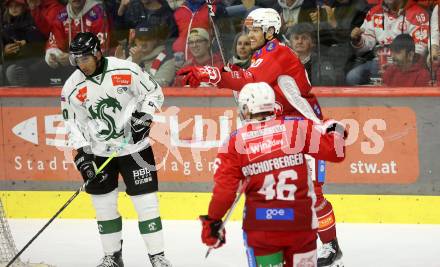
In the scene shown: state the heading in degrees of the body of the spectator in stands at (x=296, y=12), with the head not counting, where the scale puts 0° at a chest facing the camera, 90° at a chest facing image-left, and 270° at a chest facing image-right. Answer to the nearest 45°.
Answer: approximately 0°

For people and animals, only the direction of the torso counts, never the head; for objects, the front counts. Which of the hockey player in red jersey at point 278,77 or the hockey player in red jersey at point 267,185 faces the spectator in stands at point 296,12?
the hockey player in red jersey at point 267,185

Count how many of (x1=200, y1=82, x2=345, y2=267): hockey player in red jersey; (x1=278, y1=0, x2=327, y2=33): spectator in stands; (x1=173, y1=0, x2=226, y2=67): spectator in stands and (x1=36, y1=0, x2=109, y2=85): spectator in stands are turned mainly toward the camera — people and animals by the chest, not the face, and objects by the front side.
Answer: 3

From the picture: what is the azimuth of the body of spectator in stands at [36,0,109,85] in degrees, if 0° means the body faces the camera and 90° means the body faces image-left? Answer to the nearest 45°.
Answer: approximately 0°

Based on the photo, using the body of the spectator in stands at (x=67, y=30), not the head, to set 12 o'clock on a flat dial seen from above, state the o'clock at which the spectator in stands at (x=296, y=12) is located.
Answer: the spectator in stands at (x=296, y=12) is roughly at 10 o'clock from the spectator in stands at (x=67, y=30).

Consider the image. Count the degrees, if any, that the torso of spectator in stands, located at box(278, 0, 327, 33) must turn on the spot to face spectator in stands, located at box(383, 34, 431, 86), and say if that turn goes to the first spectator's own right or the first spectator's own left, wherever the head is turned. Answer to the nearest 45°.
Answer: approximately 90° to the first spectator's own left

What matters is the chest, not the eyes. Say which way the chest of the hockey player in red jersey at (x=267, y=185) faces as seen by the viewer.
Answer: away from the camera

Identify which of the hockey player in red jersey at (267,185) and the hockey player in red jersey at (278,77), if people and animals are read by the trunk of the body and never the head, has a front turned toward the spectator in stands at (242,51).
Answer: the hockey player in red jersey at (267,185)
